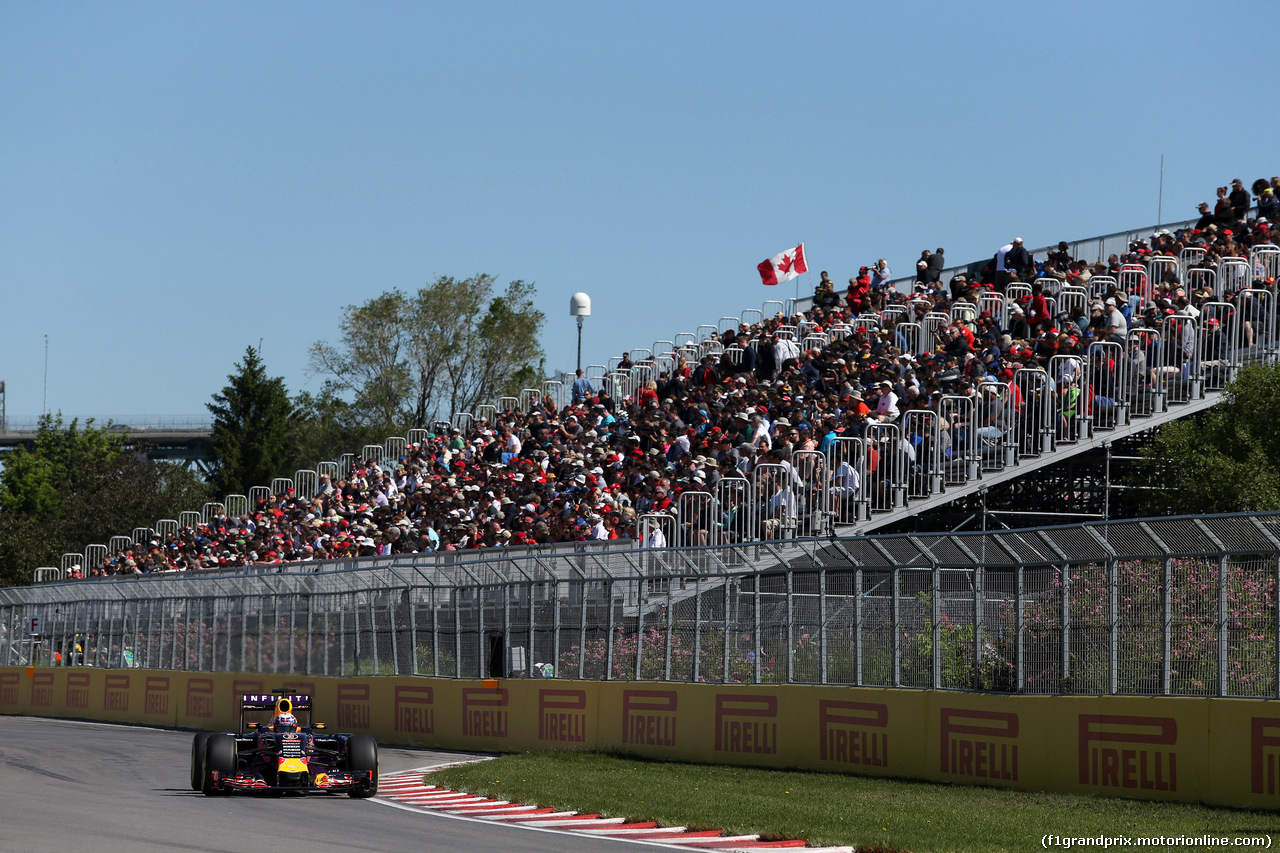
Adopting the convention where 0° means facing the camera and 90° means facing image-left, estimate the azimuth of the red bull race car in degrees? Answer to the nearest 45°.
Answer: approximately 0°

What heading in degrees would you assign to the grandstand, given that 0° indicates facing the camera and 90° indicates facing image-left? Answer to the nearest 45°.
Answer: approximately 45°

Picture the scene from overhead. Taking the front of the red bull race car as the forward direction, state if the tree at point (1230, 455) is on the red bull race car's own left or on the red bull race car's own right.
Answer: on the red bull race car's own left

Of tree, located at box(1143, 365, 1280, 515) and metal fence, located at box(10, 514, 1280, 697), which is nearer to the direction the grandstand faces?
the metal fence

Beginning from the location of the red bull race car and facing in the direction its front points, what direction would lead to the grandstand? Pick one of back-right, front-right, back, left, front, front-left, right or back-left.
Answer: back-left

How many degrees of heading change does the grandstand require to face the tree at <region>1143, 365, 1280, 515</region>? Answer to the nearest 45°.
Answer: approximately 90° to its left
